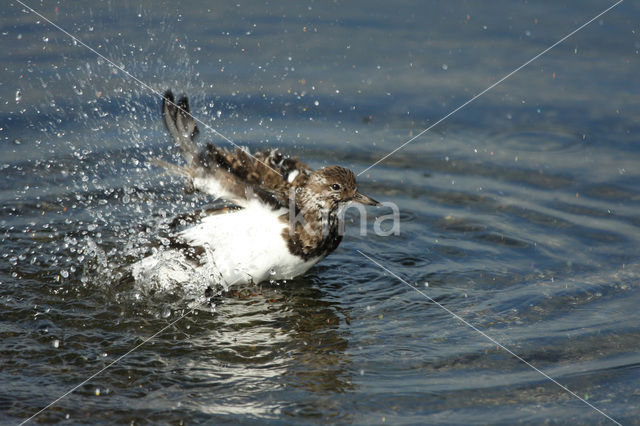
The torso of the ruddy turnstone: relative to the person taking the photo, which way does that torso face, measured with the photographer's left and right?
facing to the right of the viewer
